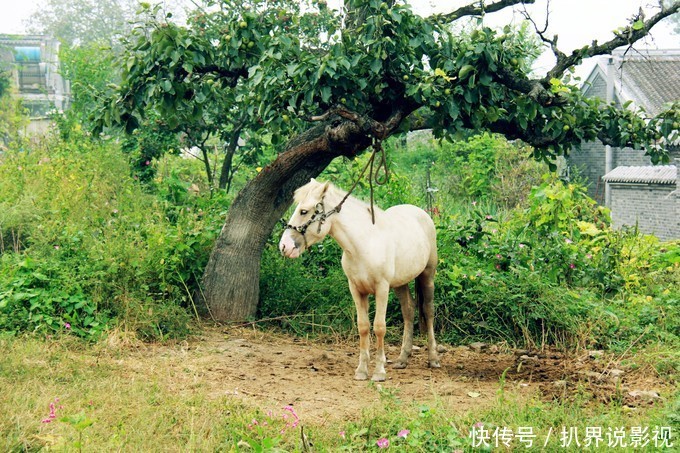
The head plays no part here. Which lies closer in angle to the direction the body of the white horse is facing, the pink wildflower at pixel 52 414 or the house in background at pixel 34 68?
the pink wildflower

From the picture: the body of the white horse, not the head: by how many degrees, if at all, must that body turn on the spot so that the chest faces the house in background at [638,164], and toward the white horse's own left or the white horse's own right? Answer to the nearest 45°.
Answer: approximately 180°

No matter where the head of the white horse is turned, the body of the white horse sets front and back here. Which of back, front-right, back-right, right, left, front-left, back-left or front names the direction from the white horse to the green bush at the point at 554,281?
back

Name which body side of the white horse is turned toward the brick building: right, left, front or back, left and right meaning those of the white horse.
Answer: back

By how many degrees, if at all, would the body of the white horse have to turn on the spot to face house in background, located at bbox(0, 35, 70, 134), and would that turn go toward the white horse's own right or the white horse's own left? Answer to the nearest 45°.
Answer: approximately 90° to the white horse's own right

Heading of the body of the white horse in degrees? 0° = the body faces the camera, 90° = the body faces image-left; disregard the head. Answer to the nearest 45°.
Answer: approximately 45°

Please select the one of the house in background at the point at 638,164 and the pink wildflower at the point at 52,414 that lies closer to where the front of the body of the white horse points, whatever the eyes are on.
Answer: the pink wildflower

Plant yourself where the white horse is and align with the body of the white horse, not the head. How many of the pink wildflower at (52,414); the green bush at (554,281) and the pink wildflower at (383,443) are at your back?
1

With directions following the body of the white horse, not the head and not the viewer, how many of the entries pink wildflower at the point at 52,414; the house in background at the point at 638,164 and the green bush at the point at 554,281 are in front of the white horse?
1

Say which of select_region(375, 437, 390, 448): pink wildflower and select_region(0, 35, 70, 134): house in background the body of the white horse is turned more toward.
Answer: the pink wildflower

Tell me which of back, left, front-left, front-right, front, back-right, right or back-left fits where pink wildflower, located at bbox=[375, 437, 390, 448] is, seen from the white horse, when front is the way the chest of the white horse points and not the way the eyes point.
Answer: front-left

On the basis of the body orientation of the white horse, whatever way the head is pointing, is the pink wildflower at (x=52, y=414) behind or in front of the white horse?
in front

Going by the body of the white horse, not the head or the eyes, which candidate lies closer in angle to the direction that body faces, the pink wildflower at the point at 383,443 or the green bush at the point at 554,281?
the pink wildflower
